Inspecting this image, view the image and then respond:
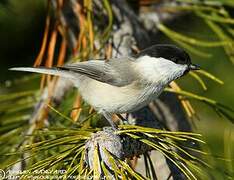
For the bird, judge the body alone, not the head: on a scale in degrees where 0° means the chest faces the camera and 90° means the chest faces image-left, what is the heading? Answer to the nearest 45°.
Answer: approximately 270°
